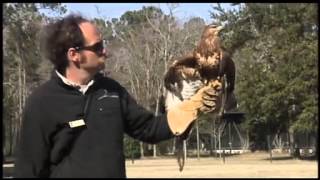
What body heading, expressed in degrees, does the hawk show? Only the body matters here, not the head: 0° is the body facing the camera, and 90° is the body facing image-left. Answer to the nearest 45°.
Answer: approximately 315°

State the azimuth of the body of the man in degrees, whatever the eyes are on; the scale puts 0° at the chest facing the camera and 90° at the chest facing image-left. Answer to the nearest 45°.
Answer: approximately 315°

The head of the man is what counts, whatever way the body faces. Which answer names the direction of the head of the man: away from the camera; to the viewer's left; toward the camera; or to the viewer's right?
to the viewer's right
